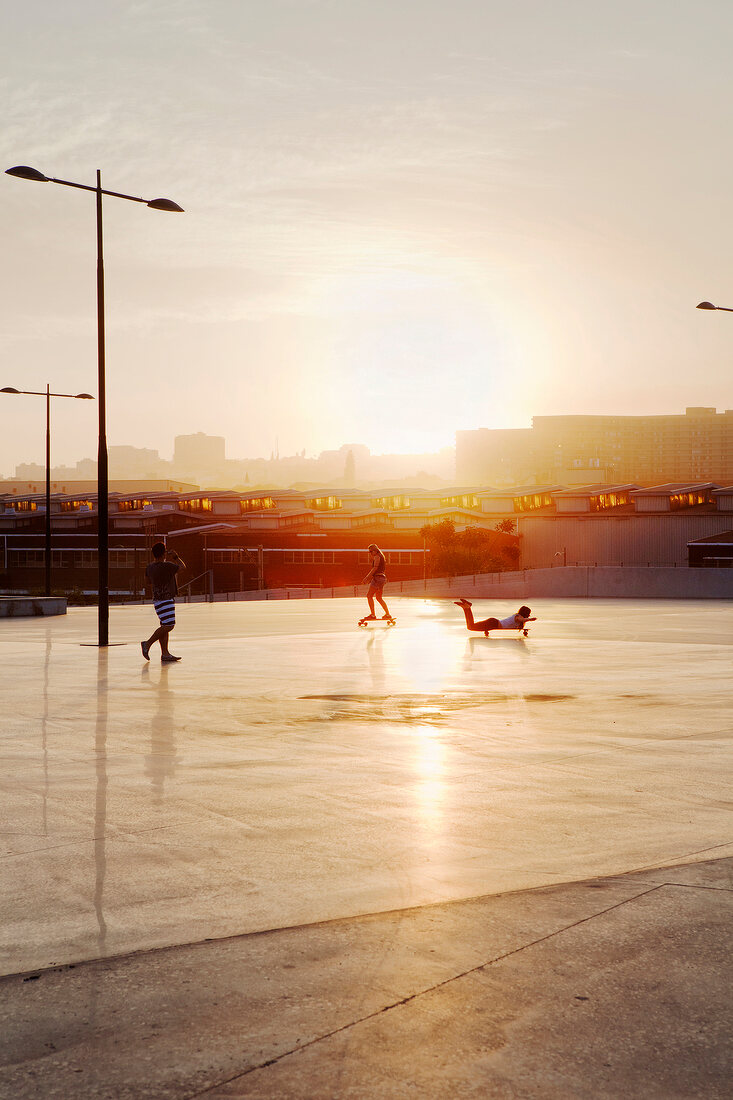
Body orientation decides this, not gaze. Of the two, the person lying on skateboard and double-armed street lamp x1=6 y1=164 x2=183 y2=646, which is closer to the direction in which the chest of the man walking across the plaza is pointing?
the person lying on skateboard

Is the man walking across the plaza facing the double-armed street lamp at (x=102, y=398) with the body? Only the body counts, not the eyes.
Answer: no

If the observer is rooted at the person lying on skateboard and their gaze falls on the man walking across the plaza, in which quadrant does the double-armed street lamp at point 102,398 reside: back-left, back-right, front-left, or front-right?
front-right

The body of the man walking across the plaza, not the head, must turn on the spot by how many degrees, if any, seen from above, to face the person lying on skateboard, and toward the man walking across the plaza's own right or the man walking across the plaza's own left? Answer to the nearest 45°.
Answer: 0° — they already face them

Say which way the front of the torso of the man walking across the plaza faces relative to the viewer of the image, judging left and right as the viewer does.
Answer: facing away from the viewer and to the right of the viewer
